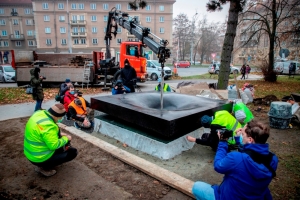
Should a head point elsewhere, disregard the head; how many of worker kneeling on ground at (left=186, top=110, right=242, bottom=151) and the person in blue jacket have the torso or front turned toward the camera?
0

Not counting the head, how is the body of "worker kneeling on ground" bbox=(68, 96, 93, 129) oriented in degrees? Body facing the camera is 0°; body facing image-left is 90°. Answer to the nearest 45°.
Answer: approximately 315°

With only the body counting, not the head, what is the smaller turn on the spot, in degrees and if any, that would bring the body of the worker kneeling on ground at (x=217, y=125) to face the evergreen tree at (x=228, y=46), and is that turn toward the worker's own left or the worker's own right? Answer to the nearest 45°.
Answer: approximately 90° to the worker's own right

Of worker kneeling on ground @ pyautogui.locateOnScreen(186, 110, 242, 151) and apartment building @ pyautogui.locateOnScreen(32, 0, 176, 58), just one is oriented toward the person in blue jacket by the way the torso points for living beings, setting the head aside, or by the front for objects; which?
the apartment building

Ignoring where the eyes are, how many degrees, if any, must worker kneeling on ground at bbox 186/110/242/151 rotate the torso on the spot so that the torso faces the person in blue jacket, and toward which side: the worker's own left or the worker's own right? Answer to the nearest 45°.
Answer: approximately 90° to the worker's own left

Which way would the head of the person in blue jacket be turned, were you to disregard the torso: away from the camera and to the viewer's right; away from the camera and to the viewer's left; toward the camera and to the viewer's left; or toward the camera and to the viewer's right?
away from the camera and to the viewer's left

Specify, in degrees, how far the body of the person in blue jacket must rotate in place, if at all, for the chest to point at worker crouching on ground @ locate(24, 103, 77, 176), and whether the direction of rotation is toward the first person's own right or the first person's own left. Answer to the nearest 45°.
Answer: approximately 45° to the first person's own left

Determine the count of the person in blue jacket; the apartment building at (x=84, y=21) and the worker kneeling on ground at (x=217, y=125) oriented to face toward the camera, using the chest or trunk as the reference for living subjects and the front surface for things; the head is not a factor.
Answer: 1

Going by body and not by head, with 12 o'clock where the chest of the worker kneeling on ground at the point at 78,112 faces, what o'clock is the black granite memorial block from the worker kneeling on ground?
The black granite memorial block is roughly at 12 o'clock from the worker kneeling on ground.

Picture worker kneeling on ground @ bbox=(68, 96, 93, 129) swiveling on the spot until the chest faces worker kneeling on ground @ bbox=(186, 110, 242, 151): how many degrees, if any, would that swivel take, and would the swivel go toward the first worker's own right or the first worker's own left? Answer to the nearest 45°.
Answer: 0° — they already face them

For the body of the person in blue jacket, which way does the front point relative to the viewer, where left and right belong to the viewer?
facing away from the viewer and to the left of the viewer

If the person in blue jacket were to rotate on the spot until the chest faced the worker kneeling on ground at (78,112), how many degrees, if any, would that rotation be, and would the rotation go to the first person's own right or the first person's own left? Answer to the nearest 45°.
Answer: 0° — they already face them

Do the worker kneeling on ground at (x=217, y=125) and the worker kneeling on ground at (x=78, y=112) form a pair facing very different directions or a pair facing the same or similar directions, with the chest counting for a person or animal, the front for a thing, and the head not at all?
very different directions

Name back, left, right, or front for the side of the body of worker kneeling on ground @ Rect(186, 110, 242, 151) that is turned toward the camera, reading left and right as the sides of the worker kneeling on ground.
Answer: left

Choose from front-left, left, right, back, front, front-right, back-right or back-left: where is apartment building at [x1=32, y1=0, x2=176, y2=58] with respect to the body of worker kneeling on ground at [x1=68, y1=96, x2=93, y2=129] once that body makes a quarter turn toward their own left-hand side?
front-left

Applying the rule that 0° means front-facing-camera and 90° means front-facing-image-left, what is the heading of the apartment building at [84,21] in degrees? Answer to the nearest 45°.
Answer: approximately 0°
